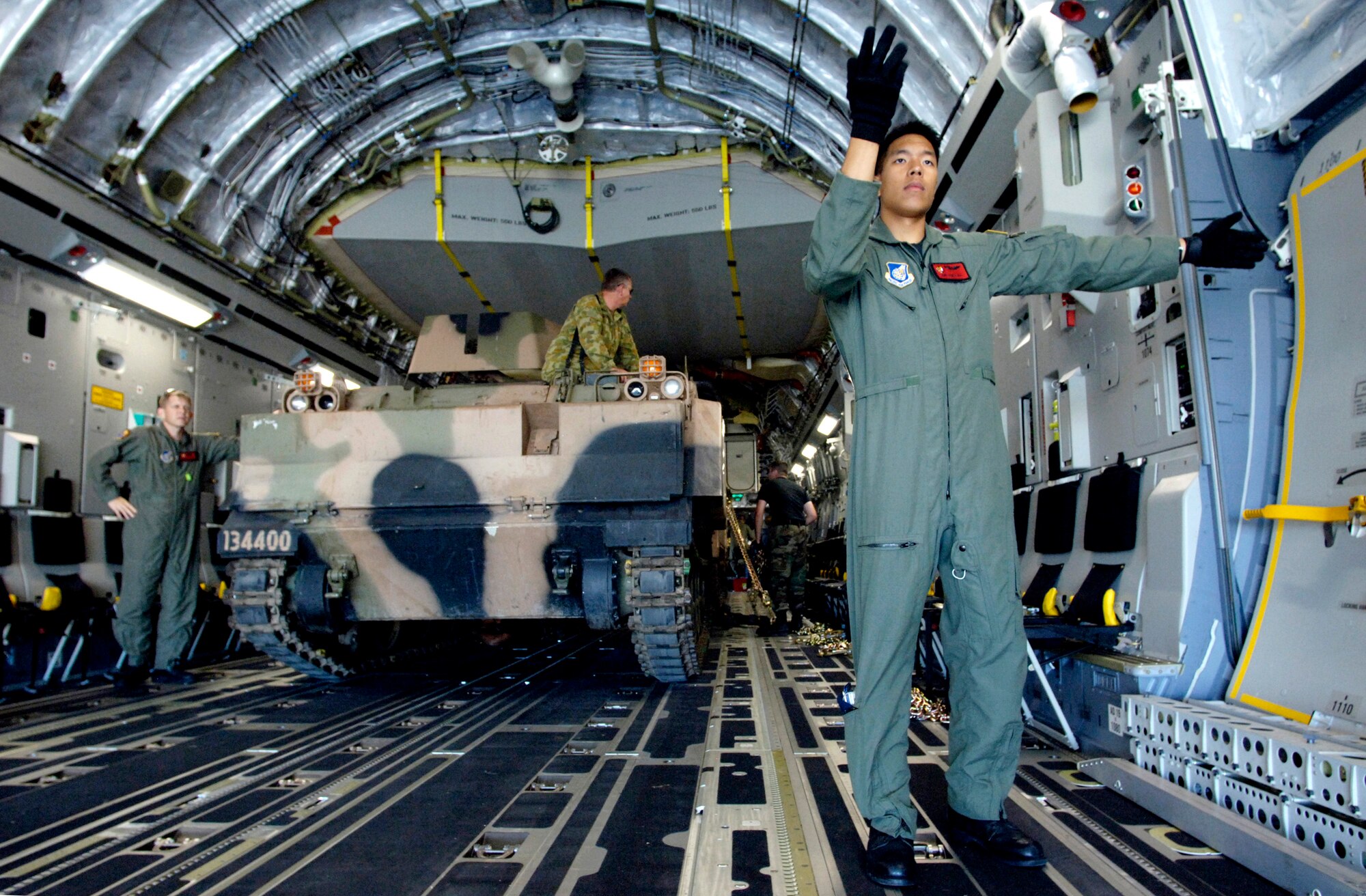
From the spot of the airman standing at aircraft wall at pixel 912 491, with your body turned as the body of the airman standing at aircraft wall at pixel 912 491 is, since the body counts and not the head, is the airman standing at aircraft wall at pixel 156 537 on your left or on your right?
on your right

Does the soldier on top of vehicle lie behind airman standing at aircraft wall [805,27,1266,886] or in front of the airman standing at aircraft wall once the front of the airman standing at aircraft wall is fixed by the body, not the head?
behind

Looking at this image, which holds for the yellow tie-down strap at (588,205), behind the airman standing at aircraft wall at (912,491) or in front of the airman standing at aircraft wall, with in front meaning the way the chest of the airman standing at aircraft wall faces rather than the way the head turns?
behind

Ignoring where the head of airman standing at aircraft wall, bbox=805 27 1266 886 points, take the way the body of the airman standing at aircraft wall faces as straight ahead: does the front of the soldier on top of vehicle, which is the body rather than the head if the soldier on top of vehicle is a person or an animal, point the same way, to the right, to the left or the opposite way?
to the left

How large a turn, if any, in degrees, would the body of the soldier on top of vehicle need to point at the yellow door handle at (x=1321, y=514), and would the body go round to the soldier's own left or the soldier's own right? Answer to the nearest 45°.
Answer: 0° — they already face it

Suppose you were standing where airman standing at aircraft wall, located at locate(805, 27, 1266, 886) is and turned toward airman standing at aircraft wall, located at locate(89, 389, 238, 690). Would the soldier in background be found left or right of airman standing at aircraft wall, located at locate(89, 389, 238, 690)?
right

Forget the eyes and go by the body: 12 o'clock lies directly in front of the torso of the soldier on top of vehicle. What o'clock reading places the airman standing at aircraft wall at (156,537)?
The airman standing at aircraft wall is roughly at 5 o'clock from the soldier on top of vehicle.

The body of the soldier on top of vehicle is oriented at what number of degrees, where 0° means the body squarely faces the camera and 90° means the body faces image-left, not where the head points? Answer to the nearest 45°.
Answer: approximately 315°

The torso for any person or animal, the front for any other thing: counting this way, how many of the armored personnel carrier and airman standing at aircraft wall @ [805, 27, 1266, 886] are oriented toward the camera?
2

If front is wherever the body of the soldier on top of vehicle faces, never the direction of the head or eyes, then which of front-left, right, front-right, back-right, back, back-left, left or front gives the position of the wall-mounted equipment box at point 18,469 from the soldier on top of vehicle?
back-right
